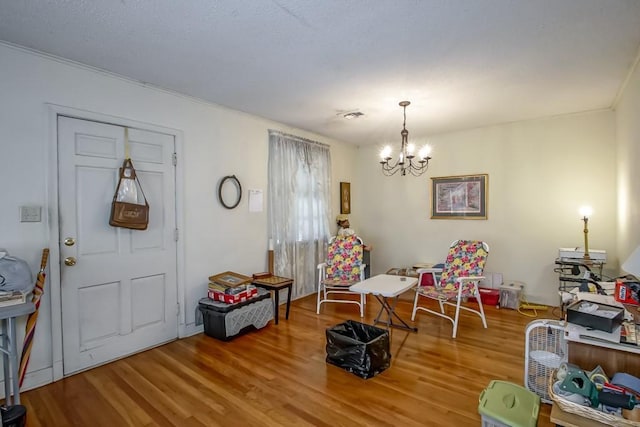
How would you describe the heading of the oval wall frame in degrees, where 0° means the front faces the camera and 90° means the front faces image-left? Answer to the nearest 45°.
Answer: approximately 315°

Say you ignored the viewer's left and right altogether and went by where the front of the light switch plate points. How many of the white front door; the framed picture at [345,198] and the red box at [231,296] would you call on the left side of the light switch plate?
3

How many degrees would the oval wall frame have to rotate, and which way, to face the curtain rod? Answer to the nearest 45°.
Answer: approximately 90° to its left

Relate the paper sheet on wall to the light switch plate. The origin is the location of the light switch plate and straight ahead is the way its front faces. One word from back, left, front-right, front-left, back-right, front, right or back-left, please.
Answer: left

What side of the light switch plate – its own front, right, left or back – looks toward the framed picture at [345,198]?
left

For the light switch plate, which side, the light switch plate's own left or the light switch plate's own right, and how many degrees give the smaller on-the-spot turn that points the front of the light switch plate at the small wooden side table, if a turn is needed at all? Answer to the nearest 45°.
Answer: approximately 90° to the light switch plate's own left

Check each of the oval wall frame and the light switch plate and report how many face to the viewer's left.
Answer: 0

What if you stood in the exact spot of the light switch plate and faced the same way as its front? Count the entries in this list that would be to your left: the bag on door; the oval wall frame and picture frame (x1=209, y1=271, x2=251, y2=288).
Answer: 3

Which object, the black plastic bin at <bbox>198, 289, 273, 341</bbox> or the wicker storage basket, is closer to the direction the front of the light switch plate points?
the wicker storage basket

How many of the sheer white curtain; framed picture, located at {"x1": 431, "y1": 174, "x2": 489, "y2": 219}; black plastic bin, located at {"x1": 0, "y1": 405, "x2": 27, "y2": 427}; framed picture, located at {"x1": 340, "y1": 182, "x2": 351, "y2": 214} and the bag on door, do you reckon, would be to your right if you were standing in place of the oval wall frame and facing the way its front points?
2

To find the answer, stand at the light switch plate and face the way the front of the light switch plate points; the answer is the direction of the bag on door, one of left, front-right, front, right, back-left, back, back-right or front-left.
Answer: left
